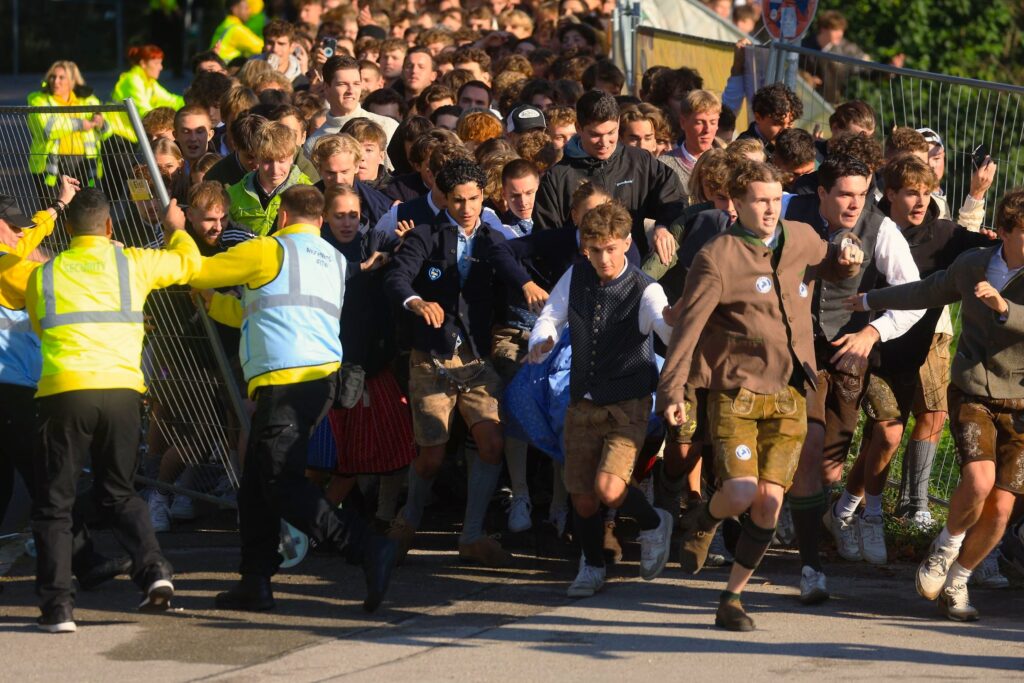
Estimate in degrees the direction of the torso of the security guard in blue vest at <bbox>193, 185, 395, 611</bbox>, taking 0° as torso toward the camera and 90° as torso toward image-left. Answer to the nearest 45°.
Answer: approximately 135°

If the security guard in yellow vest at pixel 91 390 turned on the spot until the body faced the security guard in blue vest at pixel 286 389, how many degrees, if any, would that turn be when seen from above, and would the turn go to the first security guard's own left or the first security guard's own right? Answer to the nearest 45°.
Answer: approximately 90° to the first security guard's own right

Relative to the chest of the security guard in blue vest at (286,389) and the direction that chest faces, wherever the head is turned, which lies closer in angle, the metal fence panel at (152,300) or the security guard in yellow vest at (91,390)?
the metal fence panel

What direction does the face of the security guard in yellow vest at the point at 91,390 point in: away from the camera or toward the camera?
away from the camera

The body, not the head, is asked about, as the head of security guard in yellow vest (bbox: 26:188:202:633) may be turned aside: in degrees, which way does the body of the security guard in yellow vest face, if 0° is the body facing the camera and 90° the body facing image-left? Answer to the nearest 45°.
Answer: approximately 180°
